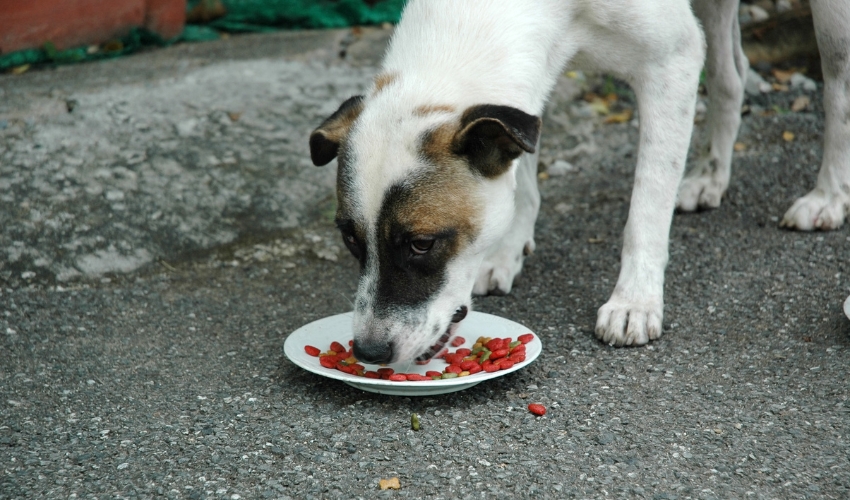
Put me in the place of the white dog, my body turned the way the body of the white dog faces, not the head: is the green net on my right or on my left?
on my right

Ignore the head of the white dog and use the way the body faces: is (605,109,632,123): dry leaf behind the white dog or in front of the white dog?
behind

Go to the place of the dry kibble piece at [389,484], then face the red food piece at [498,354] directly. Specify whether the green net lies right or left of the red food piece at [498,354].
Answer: left

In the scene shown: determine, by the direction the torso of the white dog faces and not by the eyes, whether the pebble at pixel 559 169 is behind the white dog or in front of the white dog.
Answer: behind

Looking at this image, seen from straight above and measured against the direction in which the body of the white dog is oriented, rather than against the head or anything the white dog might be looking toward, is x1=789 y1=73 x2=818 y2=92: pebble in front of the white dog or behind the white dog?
behind

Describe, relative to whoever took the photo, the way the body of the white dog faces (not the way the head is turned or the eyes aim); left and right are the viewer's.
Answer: facing the viewer and to the left of the viewer
